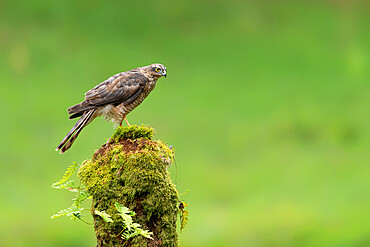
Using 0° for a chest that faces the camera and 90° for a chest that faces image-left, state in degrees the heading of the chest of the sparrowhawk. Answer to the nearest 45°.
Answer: approximately 270°
